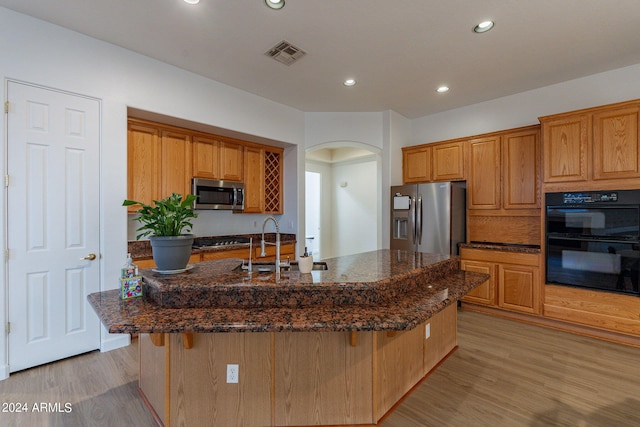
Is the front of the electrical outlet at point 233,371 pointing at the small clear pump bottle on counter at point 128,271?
no

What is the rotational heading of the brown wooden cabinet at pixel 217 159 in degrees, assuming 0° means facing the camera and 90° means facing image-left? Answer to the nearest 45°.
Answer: approximately 315°

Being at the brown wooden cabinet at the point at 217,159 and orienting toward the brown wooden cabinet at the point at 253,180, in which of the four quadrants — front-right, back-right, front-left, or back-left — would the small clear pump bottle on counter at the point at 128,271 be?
back-right

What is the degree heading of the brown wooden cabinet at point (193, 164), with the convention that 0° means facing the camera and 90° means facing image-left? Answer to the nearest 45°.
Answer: approximately 315°

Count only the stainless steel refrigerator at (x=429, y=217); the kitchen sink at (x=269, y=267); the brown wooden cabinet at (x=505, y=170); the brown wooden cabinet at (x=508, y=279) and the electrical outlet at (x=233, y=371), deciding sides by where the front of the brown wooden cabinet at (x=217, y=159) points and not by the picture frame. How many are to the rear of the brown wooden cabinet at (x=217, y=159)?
0

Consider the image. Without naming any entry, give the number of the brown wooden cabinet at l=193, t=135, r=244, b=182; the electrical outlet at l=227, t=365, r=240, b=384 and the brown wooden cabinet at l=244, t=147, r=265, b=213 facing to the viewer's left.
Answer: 0

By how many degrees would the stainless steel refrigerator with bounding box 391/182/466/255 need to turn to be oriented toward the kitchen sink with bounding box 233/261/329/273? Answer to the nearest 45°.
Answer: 0° — it already faces it

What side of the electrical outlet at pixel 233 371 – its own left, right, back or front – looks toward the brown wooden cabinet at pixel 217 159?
back

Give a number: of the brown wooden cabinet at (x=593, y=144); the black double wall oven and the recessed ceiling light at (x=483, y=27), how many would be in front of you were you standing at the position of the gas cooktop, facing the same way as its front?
3

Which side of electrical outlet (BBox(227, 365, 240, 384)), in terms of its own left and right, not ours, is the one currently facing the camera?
front

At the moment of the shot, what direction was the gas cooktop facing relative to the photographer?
facing the viewer and to the right of the viewer

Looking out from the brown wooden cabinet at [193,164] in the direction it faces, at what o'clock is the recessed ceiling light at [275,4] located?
The recessed ceiling light is roughly at 1 o'clock from the brown wooden cabinet.

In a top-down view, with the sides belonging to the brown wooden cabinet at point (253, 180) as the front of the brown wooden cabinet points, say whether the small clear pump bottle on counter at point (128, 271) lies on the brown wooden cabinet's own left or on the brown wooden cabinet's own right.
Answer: on the brown wooden cabinet's own right

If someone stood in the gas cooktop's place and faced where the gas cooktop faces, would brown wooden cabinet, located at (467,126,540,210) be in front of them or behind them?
in front

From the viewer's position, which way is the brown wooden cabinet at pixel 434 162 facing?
facing the viewer and to the left of the viewer

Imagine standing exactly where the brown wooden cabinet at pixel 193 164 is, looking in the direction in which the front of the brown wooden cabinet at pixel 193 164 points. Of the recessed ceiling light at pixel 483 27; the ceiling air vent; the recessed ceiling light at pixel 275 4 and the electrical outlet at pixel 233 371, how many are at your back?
0

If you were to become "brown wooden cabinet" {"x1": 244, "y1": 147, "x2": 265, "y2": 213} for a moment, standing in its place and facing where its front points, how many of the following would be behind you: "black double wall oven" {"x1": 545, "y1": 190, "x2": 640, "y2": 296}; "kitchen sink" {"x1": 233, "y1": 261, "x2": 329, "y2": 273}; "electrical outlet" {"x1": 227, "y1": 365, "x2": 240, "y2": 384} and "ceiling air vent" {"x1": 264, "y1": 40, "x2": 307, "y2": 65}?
0

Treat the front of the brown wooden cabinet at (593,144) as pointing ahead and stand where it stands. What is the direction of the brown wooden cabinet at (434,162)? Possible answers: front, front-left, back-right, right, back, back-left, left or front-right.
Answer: front-right
